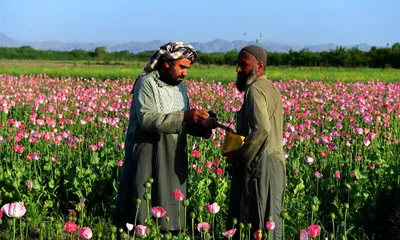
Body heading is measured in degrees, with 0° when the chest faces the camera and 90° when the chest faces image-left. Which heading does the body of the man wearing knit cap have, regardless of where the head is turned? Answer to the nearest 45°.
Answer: approximately 90°

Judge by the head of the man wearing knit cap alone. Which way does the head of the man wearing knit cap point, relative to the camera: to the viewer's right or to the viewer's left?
to the viewer's left
